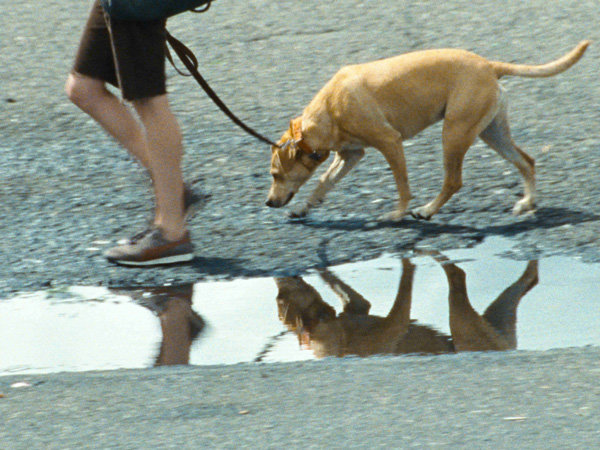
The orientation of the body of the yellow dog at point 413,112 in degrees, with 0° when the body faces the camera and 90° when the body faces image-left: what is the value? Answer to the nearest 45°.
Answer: approximately 90°
